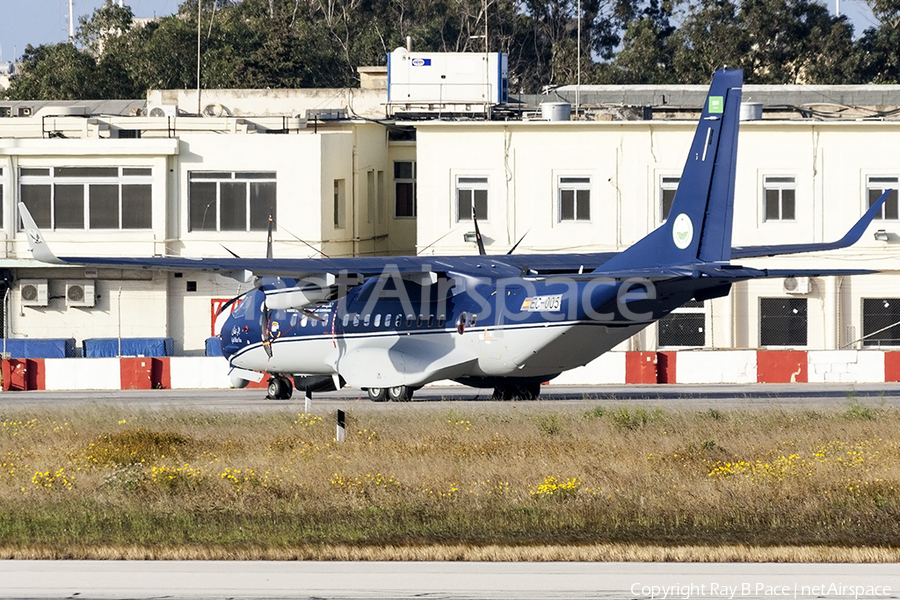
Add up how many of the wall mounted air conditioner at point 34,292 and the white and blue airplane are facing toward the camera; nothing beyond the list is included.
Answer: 1

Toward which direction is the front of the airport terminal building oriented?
toward the camera

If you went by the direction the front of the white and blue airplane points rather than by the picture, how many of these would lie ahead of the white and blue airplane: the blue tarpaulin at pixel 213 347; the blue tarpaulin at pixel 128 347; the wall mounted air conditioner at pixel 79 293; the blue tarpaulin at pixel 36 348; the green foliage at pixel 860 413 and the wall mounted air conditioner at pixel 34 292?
5

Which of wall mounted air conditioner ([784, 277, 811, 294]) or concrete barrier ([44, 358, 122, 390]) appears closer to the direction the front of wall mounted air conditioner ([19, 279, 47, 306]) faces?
the concrete barrier

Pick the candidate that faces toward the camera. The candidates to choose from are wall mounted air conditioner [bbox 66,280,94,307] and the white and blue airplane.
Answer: the wall mounted air conditioner

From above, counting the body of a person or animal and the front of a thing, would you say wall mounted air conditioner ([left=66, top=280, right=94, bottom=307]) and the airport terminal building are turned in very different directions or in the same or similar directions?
same or similar directions

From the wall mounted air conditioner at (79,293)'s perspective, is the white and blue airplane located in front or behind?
in front

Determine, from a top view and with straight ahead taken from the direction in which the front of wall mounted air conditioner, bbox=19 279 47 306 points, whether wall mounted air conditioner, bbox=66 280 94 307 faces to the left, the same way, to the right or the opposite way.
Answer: the same way

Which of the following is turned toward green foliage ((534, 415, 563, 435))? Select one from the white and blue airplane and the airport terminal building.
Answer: the airport terminal building

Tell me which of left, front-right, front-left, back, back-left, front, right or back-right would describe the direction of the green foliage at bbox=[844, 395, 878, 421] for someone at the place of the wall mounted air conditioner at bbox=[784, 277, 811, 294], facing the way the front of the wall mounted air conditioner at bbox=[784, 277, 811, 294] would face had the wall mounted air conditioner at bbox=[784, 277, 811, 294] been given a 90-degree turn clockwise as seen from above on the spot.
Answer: left

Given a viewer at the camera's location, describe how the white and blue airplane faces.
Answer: facing away from the viewer and to the left of the viewer

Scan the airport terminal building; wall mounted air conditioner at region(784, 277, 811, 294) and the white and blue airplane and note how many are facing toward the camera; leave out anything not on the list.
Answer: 2

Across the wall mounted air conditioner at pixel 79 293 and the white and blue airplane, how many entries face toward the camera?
1

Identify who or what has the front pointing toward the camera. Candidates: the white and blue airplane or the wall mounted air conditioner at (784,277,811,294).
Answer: the wall mounted air conditioner

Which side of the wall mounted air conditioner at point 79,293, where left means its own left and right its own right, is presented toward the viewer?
front

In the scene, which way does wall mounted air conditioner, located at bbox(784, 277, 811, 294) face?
toward the camera

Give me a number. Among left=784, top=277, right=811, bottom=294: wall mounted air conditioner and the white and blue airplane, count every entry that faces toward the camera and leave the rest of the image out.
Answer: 1
